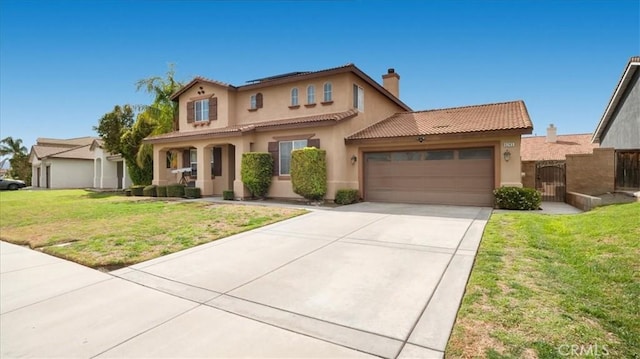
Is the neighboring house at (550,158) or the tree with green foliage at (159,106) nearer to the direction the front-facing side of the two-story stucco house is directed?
the tree with green foliage

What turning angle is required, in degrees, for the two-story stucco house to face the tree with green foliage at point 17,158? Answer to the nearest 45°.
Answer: approximately 90° to its right

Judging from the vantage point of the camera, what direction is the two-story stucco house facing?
facing the viewer and to the left of the viewer

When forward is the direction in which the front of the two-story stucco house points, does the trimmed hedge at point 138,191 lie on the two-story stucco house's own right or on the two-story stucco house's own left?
on the two-story stucco house's own right

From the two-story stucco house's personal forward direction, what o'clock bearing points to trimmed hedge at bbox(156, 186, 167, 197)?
The trimmed hedge is roughly at 2 o'clock from the two-story stucco house.

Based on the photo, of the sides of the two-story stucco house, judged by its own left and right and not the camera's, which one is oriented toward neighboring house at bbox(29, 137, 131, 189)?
right

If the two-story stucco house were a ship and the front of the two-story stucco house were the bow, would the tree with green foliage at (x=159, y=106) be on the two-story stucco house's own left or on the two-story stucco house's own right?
on the two-story stucco house's own right

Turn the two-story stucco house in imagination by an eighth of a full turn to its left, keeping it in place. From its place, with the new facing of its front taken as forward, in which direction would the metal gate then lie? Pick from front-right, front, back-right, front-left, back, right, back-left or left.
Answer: left
